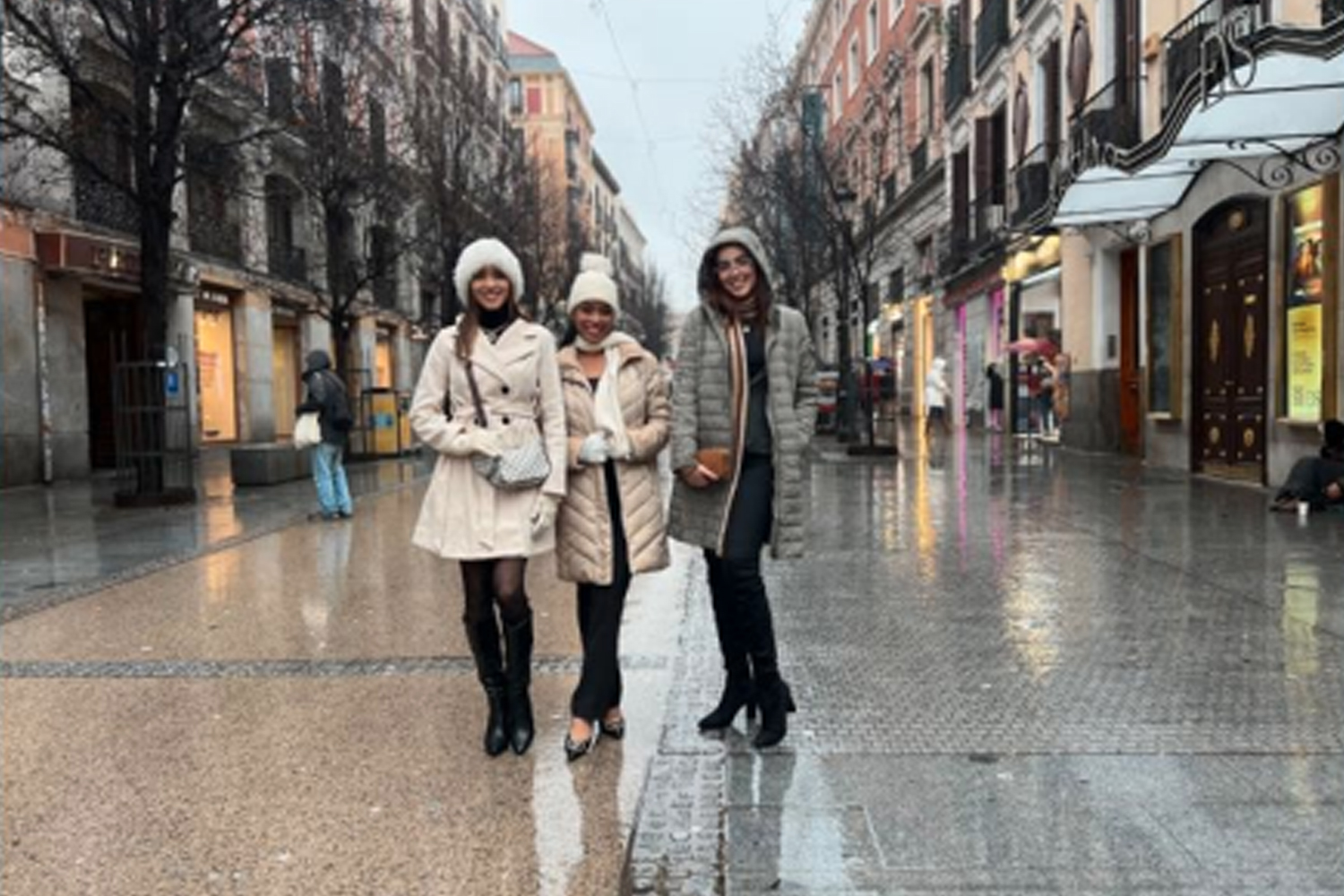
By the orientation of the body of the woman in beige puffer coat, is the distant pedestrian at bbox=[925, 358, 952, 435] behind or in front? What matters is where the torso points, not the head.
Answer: behind

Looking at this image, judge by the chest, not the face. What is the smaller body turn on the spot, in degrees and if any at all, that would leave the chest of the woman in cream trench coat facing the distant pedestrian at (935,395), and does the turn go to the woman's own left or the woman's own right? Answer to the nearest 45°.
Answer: approximately 135° to the woman's own left

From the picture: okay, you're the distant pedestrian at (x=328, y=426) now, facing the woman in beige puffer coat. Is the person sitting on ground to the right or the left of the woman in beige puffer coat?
left

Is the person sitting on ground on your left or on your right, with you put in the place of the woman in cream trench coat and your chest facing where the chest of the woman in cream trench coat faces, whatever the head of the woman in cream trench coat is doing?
on your left

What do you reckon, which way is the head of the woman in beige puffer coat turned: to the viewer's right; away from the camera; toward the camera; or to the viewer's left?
toward the camera

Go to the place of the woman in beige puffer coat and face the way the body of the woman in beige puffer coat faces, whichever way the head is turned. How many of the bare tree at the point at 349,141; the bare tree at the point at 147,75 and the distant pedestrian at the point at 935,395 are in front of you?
0

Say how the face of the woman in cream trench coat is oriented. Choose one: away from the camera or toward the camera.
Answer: toward the camera

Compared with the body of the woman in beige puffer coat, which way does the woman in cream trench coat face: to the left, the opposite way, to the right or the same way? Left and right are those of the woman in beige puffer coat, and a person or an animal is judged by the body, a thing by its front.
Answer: the same way

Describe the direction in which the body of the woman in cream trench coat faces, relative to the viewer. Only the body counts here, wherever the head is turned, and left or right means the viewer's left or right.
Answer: facing the viewer

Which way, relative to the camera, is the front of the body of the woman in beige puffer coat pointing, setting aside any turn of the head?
toward the camera

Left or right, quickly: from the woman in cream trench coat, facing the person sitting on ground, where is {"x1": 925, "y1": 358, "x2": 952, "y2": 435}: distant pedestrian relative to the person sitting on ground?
left

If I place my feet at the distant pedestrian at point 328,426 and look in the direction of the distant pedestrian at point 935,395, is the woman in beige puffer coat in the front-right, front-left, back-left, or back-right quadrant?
back-right

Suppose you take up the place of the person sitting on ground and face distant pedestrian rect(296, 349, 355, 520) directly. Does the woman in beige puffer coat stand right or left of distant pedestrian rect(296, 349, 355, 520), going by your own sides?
left

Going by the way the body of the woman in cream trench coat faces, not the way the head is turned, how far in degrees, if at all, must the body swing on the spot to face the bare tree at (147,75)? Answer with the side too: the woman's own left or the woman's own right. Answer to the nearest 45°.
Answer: approximately 180°

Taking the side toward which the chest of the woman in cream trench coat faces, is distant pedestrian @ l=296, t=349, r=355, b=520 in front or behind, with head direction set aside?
behind

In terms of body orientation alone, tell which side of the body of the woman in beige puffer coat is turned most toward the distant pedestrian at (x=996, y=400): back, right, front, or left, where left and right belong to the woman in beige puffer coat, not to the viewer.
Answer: back
